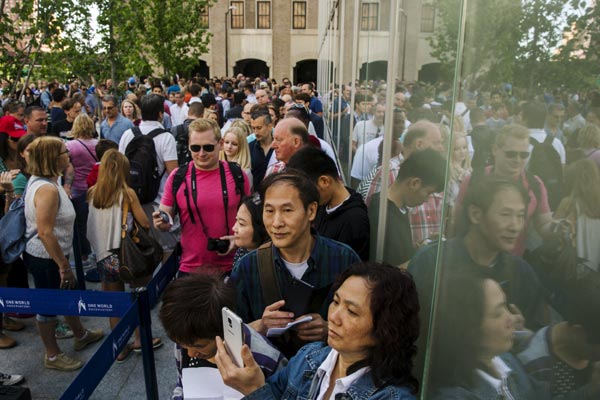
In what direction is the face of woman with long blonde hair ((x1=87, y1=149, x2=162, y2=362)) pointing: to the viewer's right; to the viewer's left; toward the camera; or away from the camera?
away from the camera

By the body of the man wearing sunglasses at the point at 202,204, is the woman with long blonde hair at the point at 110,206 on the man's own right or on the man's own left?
on the man's own right

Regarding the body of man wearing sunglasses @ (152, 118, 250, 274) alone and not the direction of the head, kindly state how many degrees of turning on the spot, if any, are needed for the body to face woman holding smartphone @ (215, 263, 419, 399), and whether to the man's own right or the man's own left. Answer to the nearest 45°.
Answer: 0° — they already face them

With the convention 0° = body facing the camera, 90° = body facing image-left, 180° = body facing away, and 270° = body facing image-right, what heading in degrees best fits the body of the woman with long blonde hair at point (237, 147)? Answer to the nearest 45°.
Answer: approximately 45°

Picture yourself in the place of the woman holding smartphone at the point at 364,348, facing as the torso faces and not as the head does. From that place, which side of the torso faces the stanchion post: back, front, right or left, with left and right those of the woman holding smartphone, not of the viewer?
right

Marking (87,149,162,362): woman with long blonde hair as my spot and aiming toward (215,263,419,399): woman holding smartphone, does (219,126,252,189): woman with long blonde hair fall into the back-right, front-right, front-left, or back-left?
back-left

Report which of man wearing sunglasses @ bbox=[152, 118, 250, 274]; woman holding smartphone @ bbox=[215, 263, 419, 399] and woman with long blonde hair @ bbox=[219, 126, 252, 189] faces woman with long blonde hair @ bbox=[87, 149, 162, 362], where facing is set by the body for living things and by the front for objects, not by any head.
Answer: woman with long blonde hair @ bbox=[219, 126, 252, 189]

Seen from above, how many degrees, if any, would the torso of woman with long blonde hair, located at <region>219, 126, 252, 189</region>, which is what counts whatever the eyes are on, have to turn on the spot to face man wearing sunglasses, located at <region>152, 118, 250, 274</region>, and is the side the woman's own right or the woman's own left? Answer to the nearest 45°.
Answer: approximately 45° to the woman's own left

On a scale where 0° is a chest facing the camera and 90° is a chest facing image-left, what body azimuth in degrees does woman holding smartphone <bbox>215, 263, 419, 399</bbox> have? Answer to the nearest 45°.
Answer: approximately 45°
